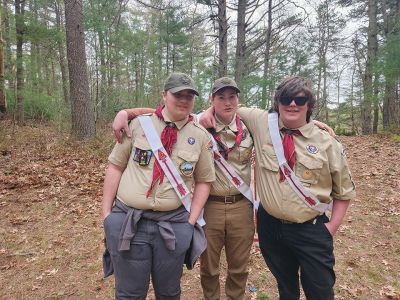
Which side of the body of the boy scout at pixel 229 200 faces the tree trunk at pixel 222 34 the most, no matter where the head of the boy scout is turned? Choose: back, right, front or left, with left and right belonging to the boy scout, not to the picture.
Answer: back

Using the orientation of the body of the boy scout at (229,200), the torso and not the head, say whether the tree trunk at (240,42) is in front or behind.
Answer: behind

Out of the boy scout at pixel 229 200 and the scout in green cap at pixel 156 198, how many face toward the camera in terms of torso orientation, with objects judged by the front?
2

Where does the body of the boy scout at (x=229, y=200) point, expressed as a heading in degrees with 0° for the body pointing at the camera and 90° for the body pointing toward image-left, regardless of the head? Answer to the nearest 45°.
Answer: approximately 0°

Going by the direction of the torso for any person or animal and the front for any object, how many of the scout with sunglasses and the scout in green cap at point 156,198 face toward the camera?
2

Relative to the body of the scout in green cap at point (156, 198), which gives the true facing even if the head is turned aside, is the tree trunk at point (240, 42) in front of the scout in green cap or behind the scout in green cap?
behind

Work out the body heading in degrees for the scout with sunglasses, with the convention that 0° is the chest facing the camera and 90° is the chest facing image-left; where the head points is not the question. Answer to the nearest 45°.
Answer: approximately 0°

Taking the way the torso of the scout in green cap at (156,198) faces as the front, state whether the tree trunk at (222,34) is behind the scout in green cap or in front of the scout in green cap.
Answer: behind

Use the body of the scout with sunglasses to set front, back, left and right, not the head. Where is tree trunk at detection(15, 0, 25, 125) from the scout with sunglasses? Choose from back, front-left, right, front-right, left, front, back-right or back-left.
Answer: back-right

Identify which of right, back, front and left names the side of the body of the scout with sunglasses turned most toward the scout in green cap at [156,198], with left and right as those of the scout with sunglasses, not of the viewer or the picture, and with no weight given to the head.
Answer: right

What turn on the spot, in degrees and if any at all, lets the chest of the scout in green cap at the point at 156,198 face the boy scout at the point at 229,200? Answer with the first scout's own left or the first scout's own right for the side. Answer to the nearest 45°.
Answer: approximately 135° to the first scout's own left

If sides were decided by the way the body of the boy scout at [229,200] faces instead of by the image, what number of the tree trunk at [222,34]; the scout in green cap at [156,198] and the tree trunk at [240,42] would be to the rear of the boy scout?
2
